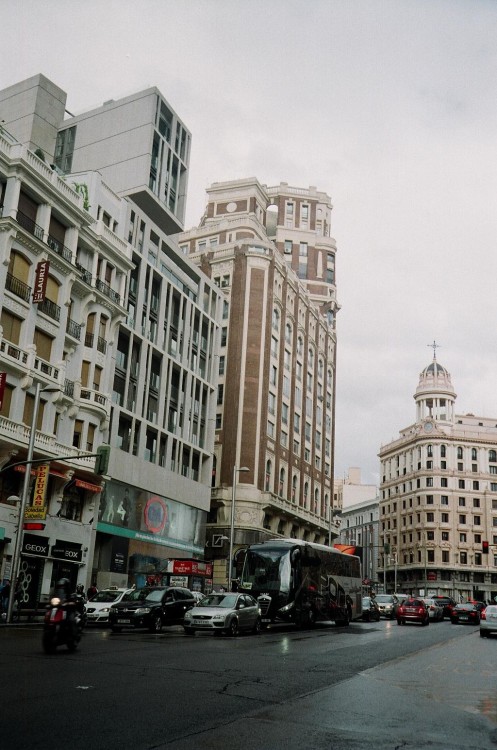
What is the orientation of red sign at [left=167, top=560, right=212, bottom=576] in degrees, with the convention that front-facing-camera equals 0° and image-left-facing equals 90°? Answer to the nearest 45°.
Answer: approximately 0°

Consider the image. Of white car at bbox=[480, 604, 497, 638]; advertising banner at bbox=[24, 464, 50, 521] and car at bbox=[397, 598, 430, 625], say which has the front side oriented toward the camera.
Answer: the advertising banner

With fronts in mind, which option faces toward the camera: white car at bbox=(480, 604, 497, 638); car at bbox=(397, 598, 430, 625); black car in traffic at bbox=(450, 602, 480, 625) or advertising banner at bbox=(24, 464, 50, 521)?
the advertising banner

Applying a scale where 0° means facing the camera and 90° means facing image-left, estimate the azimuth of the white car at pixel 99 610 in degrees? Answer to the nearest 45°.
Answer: approximately 45°

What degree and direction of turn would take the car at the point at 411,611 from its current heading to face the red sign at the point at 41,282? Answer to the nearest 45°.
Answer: approximately 135° to its left

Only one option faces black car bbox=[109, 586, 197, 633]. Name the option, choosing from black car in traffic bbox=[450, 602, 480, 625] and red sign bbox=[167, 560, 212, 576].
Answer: the red sign

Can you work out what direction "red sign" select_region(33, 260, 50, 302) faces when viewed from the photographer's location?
facing the viewer

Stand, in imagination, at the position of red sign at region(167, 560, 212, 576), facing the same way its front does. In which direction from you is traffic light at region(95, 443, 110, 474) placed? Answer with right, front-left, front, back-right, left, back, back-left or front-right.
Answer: front

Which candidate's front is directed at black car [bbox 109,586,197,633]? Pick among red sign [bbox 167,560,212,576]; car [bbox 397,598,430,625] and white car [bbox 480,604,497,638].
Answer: the red sign

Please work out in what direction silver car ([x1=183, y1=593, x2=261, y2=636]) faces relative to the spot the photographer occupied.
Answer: facing the viewer and to the left of the viewer

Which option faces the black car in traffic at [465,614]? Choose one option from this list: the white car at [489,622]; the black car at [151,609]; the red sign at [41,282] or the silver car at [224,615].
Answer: the white car at [489,622]

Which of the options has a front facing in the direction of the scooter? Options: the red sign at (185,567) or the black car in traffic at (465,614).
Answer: the red sign

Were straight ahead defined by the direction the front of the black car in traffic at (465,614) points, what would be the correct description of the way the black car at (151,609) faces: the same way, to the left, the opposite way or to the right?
the opposite way

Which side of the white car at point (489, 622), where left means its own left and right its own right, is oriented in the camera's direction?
back

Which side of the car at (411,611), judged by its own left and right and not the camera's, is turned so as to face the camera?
back
